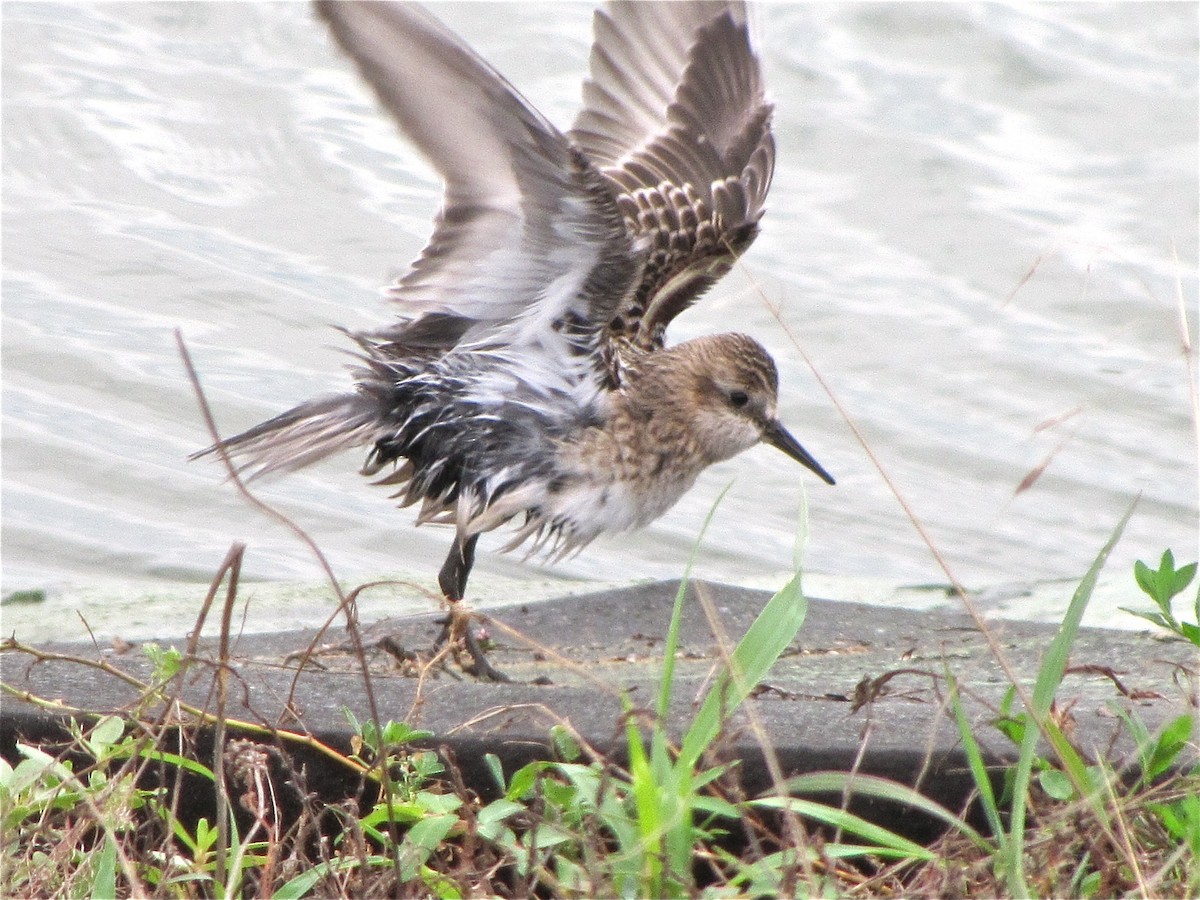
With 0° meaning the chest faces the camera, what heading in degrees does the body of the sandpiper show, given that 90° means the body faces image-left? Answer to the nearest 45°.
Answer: approximately 270°
